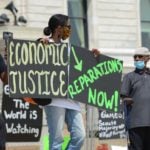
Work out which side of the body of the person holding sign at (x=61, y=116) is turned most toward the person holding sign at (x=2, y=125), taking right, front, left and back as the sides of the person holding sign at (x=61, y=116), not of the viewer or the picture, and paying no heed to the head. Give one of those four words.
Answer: right

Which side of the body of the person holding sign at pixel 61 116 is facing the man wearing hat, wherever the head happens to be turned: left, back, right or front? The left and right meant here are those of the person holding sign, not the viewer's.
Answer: left

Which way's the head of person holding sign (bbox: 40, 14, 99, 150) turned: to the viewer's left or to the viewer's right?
to the viewer's right

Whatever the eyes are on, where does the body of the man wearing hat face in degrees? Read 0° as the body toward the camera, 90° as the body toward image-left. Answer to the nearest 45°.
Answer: approximately 0°

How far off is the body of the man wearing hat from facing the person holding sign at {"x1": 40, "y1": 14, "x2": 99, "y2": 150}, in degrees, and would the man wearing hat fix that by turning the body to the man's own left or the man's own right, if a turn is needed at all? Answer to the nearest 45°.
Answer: approximately 45° to the man's own right

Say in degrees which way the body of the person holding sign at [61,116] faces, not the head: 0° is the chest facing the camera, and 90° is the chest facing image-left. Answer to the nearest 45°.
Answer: approximately 315°
